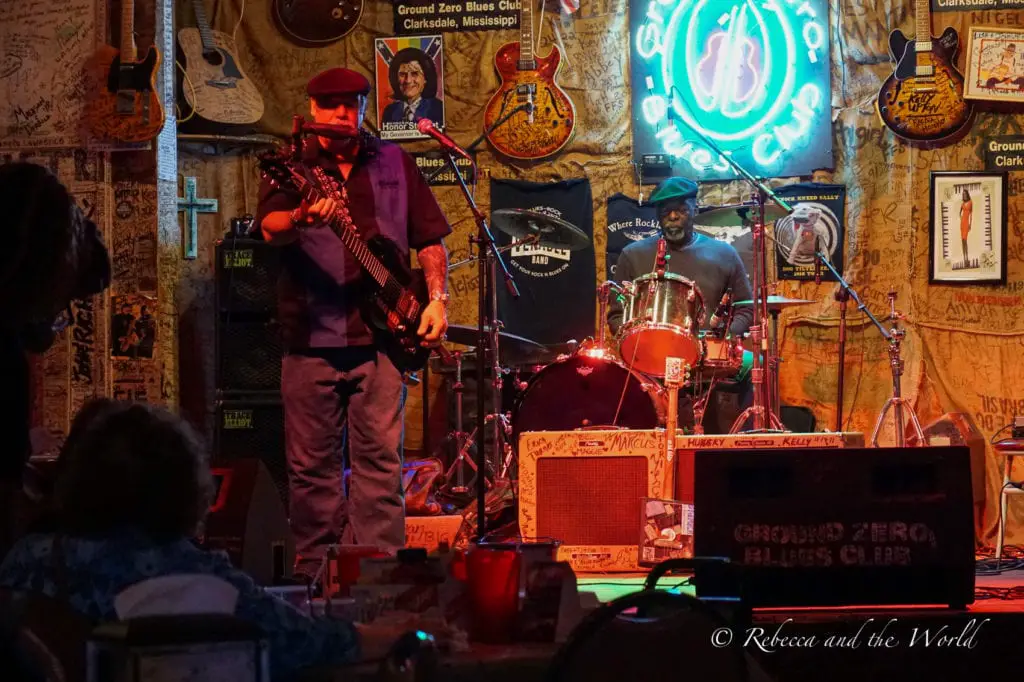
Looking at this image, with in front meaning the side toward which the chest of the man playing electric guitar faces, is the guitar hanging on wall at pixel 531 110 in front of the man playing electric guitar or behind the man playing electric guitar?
behind

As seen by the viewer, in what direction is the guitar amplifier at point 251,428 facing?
toward the camera

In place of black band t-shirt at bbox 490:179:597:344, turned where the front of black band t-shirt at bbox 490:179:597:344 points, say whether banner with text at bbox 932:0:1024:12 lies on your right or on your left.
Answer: on your left

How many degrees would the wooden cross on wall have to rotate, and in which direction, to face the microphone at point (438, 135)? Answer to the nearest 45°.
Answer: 0° — it already faces it

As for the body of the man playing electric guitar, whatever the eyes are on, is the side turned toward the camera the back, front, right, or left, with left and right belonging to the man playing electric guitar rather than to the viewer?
front

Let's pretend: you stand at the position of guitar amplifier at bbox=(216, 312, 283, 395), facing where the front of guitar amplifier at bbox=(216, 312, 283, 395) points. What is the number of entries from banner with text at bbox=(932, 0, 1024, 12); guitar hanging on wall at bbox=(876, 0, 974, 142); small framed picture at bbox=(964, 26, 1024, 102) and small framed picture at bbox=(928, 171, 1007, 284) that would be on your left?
4

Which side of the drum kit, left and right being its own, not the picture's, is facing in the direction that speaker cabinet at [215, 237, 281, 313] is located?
right

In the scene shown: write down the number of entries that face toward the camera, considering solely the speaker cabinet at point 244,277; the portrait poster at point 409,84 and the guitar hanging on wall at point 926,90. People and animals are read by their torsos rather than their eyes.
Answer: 3
